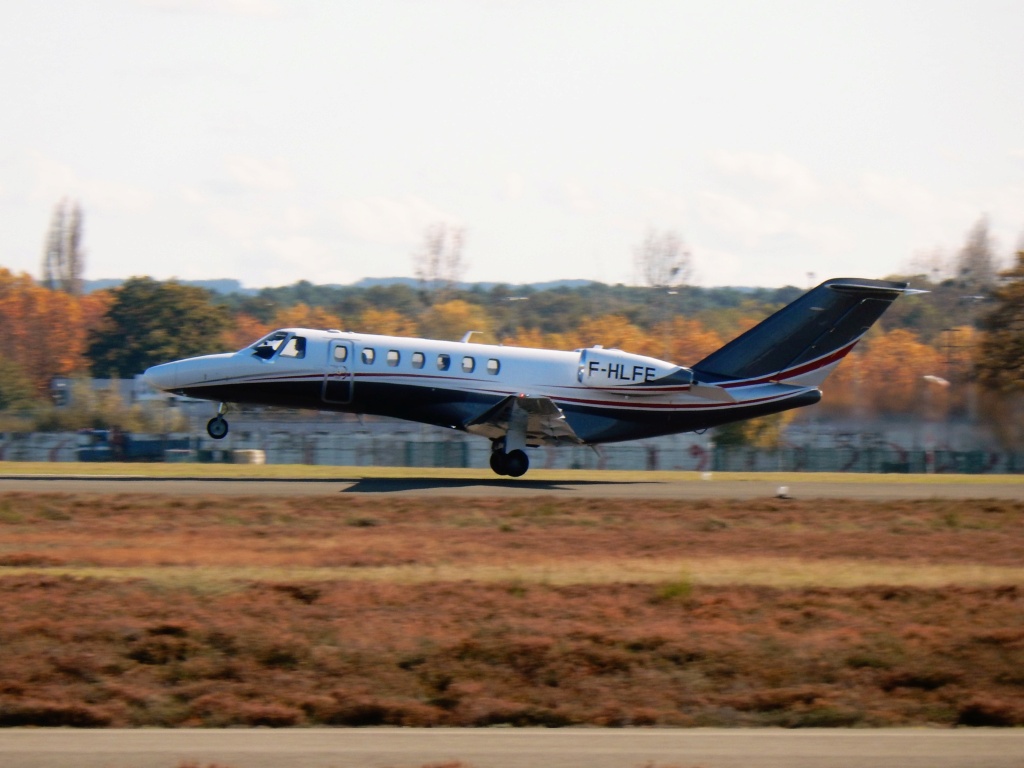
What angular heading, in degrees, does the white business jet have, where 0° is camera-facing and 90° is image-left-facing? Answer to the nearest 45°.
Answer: approximately 90°
